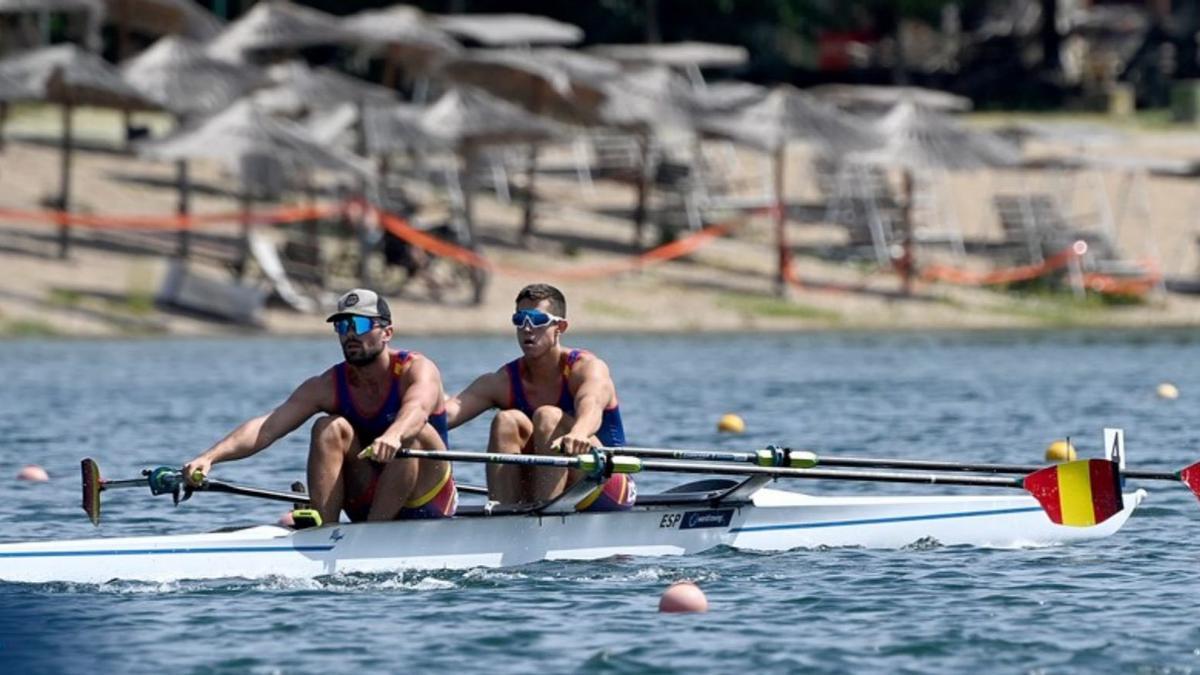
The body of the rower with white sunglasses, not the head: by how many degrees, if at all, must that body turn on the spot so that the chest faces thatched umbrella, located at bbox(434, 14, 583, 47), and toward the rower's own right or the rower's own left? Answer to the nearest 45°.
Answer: approximately 135° to the rower's own right

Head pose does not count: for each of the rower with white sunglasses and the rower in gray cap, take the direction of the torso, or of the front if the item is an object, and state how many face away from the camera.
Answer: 0

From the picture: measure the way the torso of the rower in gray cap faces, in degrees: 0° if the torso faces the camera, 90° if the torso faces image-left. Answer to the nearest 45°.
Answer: approximately 45°

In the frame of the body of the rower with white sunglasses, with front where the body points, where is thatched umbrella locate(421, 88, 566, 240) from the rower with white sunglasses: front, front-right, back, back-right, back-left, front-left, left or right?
back-right

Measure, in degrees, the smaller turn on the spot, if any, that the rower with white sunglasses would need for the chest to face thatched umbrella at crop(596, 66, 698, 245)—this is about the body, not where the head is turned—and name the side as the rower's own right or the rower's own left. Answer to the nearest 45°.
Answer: approximately 135° to the rower's own right

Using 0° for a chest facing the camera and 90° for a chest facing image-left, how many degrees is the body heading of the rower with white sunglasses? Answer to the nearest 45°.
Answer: approximately 45°

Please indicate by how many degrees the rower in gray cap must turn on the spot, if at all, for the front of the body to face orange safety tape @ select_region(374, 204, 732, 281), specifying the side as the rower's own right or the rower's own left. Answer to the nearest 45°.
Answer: approximately 135° to the rower's own right

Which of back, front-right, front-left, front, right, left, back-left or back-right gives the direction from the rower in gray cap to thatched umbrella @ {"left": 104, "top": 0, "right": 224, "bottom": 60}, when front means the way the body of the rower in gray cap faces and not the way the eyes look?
back-right

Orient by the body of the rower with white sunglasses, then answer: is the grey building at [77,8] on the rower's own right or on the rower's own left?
on the rower's own right
